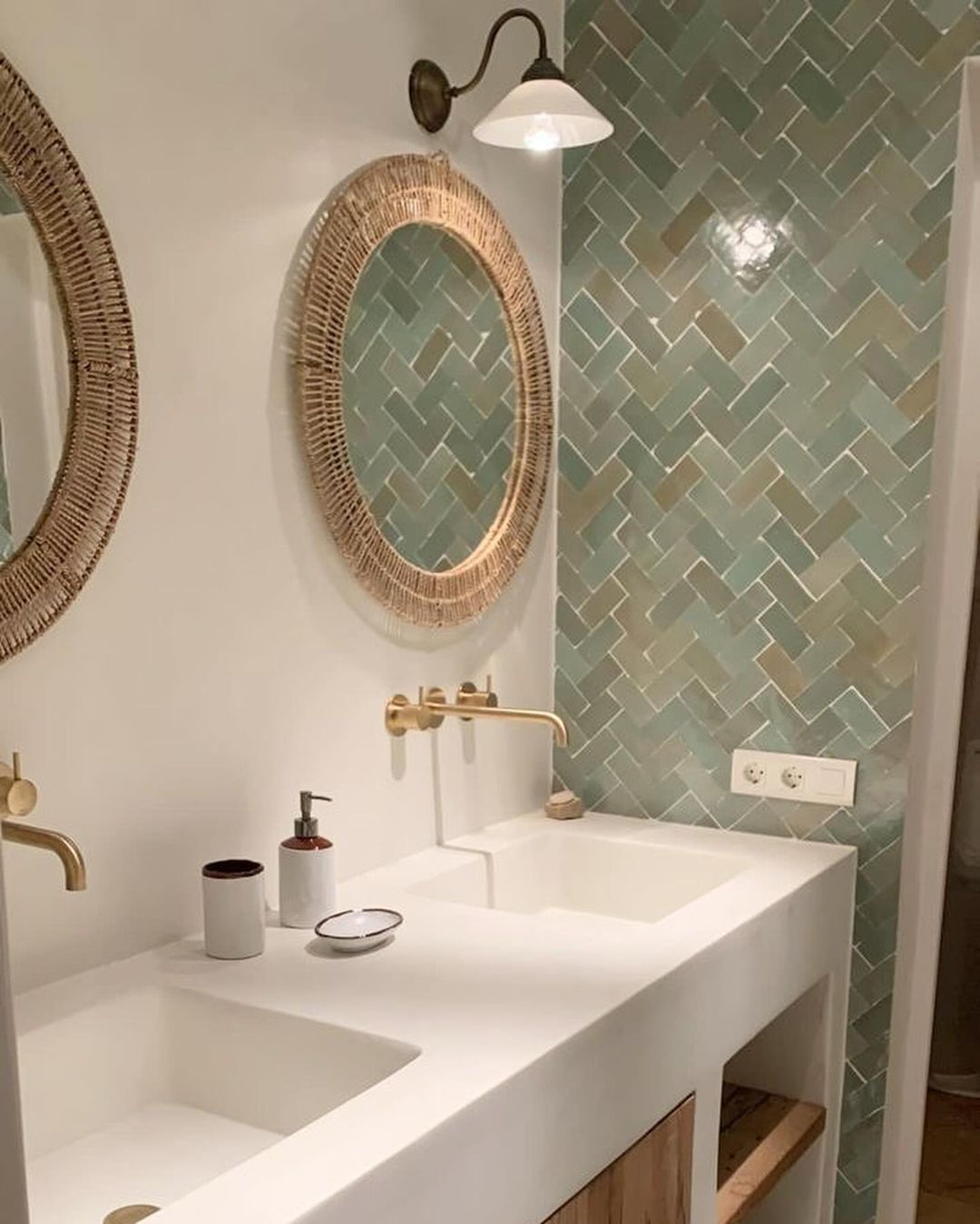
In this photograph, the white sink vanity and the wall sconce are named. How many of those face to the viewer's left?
0

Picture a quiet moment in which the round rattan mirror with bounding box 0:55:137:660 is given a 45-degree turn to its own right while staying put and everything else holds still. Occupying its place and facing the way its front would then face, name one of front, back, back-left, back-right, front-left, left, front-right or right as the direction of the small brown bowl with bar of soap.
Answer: back-left

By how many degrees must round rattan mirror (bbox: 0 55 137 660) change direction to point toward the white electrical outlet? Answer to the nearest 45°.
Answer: approximately 45° to its left

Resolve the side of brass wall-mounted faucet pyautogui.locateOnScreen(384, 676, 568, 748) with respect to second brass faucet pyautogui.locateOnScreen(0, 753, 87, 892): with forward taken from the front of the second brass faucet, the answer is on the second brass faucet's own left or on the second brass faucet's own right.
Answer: on the second brass faucet's own left

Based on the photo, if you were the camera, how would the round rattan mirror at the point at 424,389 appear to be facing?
facing the viewer and to the right of the viewer

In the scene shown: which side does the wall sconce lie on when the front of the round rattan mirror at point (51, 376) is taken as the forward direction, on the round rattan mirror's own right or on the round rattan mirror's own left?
on the round rattan mirror's own left

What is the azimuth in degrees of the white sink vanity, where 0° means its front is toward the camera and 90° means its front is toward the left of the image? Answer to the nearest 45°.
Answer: approximately 315°

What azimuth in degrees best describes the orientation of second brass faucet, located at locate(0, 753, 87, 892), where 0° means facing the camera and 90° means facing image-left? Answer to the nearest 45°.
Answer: approximately 315°

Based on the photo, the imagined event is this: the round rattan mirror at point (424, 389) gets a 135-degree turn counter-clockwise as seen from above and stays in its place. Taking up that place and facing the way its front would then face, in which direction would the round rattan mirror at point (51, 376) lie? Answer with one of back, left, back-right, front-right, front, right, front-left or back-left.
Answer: back-left
